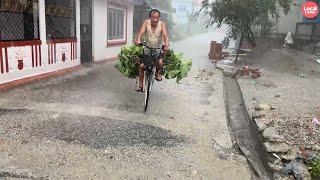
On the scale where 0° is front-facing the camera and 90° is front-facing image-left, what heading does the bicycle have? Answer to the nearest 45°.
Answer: approximately 0°

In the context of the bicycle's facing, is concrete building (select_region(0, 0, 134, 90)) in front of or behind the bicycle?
behind

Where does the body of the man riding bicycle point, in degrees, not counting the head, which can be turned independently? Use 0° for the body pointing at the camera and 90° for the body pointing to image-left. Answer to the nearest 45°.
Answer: approximately 0°

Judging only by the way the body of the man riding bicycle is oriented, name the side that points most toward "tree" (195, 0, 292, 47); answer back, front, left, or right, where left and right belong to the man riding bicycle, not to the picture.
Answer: back

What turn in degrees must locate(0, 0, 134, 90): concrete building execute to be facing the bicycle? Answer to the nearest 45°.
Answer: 0° — it already faces it

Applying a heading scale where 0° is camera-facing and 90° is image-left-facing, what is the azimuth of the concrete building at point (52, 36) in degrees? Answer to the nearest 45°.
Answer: approximately 315°

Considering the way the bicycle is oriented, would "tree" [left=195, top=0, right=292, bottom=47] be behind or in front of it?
behind
